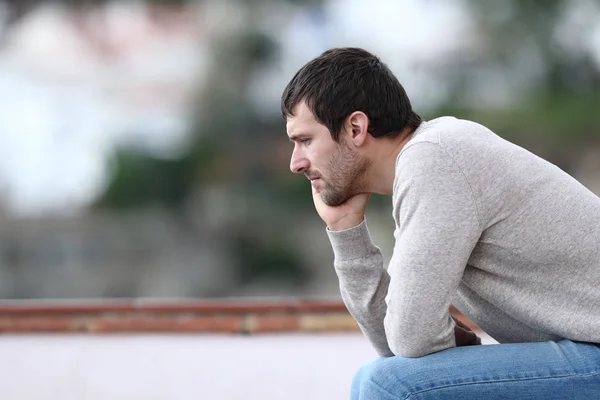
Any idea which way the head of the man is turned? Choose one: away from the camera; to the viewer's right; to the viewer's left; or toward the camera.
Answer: to the viewer's left

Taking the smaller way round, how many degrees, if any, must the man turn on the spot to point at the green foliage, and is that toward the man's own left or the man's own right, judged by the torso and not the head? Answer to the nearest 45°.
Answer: approximately 90° to the man's own right

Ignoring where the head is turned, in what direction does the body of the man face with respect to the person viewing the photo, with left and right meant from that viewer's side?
facing to the left of the viewer

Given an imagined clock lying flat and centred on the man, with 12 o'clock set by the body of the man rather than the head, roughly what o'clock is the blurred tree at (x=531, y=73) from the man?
The blurred tree is roughly at 3 o'clock from the man.

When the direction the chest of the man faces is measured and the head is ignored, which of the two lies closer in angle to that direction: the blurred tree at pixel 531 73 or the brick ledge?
the brick ledge
